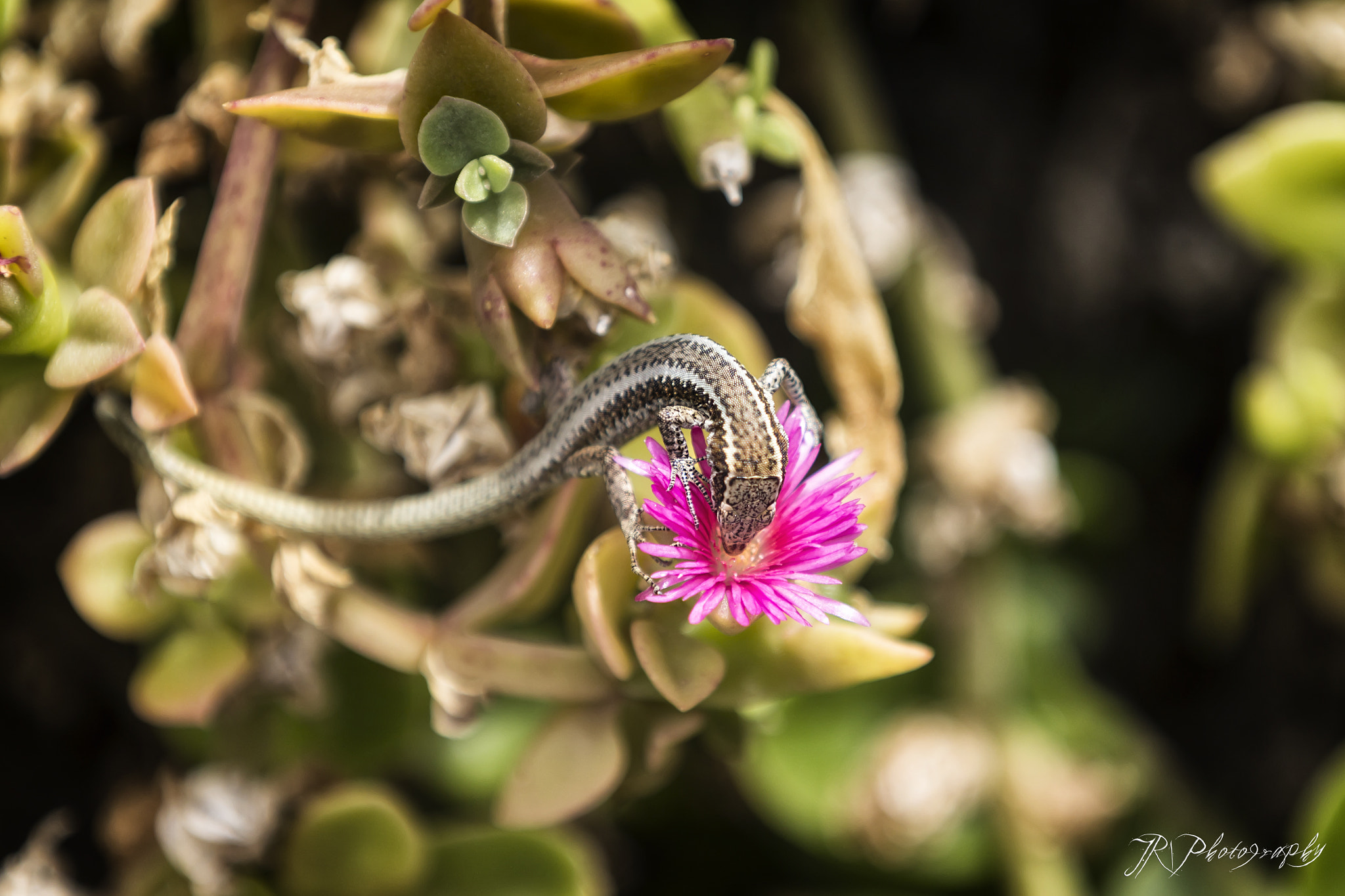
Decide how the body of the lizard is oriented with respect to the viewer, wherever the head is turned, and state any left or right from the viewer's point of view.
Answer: facing the viewer and to the right of the viewer
